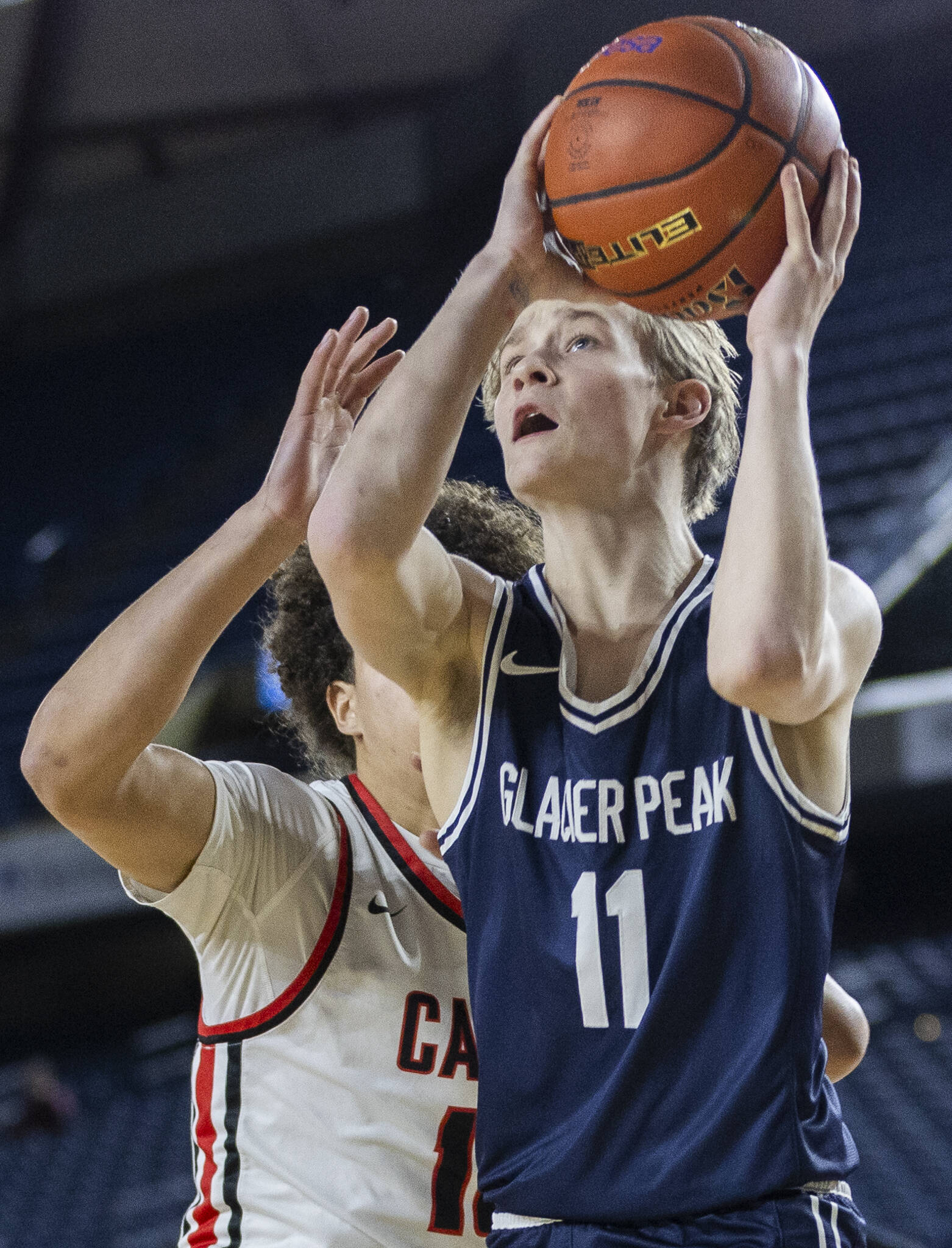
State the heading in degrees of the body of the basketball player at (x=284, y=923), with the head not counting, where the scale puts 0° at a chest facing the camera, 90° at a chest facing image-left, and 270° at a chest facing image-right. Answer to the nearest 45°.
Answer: approximately 315°

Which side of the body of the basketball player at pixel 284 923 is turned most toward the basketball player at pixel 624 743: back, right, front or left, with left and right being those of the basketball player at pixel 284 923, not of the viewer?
front

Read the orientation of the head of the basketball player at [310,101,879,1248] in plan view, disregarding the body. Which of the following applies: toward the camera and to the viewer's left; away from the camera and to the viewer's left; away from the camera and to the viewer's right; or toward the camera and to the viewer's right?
toward the camera and to the viewer's left
